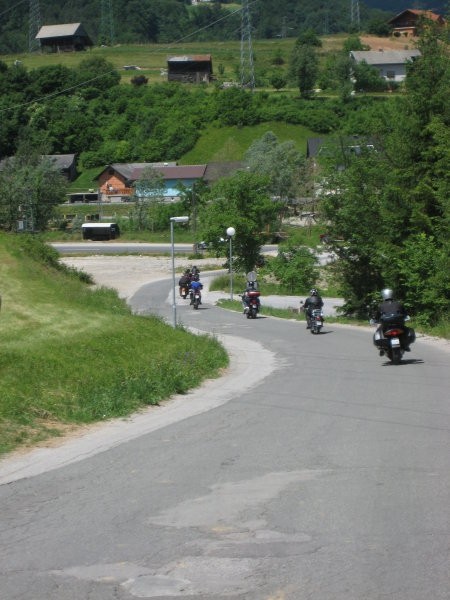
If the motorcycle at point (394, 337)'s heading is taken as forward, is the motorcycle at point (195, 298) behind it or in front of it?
in front

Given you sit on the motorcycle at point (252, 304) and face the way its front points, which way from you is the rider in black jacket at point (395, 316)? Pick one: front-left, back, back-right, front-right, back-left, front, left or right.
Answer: back

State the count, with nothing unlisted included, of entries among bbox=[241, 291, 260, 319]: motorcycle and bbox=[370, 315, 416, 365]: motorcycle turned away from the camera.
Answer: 2

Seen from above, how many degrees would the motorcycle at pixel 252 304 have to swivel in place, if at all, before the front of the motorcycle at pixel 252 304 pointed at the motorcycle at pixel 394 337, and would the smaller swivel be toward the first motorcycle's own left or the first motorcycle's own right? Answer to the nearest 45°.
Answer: approximately 180°

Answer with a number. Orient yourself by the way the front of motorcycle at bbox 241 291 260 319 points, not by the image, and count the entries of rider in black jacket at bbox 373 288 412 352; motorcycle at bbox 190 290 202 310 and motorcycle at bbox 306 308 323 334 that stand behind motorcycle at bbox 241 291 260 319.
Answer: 2

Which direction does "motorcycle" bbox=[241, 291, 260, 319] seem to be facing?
away from the camera

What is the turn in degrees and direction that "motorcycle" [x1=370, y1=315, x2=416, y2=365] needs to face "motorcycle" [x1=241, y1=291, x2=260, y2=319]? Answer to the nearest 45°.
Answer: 0° — it already faces it

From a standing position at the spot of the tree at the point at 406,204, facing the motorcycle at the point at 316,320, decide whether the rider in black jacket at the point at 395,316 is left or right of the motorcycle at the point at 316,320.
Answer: left

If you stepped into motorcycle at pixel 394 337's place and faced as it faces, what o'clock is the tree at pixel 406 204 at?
The tree is roughly at 12 o'clock from the motorcycle.

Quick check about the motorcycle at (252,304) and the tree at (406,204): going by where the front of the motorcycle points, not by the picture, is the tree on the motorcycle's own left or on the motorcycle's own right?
on the motorcycle's own right

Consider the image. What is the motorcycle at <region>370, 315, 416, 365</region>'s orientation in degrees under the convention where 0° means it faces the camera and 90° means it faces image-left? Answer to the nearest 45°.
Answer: approximately 180°

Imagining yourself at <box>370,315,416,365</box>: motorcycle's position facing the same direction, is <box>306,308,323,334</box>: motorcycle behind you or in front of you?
in front

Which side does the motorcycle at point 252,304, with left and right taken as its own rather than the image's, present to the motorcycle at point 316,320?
back
